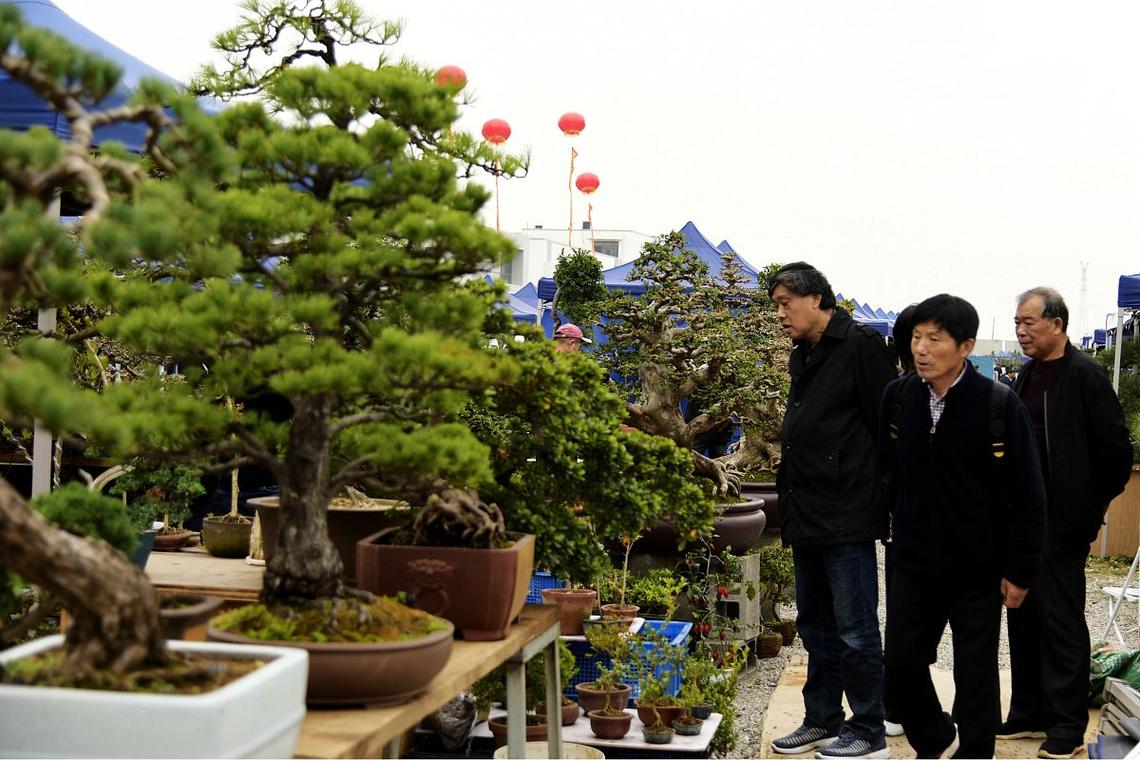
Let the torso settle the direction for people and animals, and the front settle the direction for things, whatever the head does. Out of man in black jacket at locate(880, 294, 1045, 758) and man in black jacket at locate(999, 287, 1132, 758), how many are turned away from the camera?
0

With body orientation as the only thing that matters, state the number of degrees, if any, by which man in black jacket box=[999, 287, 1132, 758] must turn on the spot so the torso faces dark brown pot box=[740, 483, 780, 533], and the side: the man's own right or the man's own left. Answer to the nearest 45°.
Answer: approximately 90° to the man's own right

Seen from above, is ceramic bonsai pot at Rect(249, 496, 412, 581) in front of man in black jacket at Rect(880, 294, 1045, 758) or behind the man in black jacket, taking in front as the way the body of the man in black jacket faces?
in front

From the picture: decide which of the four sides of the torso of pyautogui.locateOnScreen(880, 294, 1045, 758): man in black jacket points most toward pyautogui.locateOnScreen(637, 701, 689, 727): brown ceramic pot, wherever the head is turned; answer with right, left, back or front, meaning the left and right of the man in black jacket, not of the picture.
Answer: right

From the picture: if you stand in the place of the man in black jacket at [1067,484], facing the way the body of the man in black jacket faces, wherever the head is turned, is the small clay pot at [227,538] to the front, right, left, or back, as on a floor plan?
front

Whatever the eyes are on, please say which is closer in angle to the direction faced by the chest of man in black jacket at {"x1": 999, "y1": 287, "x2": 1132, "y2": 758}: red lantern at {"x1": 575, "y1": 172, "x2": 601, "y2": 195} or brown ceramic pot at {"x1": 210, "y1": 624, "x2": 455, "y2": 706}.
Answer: the brown ceramic pot

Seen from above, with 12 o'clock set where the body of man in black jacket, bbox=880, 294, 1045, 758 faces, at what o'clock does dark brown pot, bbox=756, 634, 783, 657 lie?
The dark brown pot is roughly at 4 o'clock from the man in black jacket.

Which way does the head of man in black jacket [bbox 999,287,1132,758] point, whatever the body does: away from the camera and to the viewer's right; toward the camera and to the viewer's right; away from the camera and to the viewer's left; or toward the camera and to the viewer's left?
toward the camera and to the viewer's left

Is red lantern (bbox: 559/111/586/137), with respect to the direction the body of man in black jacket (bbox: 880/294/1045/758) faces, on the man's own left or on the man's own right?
on the man's own right

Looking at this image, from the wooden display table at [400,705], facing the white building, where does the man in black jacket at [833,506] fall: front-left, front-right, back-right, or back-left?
front-right

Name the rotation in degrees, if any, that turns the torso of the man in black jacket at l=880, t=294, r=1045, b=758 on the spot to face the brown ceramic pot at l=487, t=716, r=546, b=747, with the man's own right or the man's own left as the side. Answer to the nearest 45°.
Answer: approximately 45° to the man's own right

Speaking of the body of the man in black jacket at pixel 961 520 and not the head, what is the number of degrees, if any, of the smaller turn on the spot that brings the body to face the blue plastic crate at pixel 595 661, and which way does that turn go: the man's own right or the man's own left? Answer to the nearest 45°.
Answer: approximately 90° to the man's own right

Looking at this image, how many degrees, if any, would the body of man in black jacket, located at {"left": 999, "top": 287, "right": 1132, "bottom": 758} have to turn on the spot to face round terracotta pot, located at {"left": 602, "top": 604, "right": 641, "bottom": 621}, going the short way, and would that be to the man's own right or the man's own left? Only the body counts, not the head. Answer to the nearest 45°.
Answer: approximately 45° to the man's own right

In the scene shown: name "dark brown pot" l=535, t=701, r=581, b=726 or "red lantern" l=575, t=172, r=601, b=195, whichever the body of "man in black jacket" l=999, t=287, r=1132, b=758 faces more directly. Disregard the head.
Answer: the dark brown pot

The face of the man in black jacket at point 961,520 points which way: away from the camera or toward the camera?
toward the camera

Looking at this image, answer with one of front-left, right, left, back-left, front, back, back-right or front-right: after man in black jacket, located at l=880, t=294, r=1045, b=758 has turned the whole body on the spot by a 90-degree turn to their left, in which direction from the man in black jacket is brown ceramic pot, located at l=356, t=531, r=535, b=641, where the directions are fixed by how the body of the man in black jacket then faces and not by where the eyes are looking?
right

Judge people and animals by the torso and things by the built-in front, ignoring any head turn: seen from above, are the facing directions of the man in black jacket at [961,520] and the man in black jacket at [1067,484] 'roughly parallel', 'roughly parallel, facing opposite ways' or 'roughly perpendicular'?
roughly parallel

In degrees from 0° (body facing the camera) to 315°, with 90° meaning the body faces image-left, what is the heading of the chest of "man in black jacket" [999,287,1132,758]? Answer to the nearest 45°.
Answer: approximately 45°
